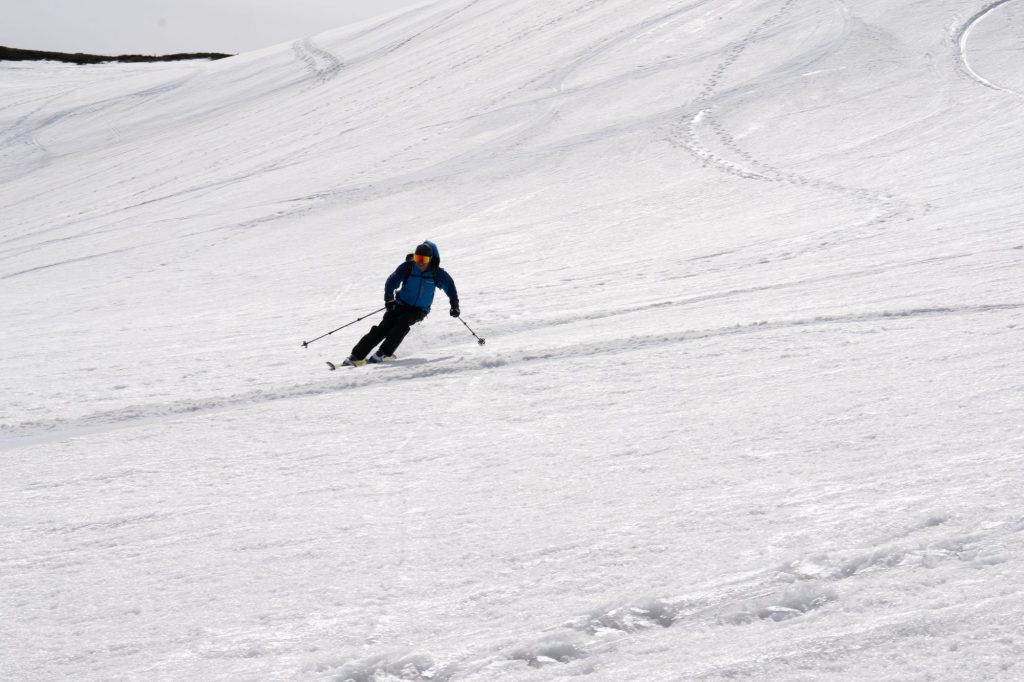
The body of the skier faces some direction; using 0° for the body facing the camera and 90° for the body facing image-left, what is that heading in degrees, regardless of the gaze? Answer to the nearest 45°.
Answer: approximately 0°
